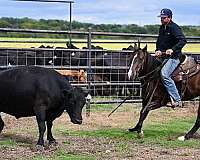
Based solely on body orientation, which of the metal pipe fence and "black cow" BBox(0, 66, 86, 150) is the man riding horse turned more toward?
the black cow

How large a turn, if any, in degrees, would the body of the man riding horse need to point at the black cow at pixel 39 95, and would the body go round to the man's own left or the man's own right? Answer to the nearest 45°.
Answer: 0° — they already face it

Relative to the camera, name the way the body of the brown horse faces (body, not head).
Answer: to the viewer's left

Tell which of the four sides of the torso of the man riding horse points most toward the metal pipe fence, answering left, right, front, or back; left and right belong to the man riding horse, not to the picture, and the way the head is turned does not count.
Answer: right

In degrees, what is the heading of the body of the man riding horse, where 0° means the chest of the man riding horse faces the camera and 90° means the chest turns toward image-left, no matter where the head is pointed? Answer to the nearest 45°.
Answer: approximately 45°
